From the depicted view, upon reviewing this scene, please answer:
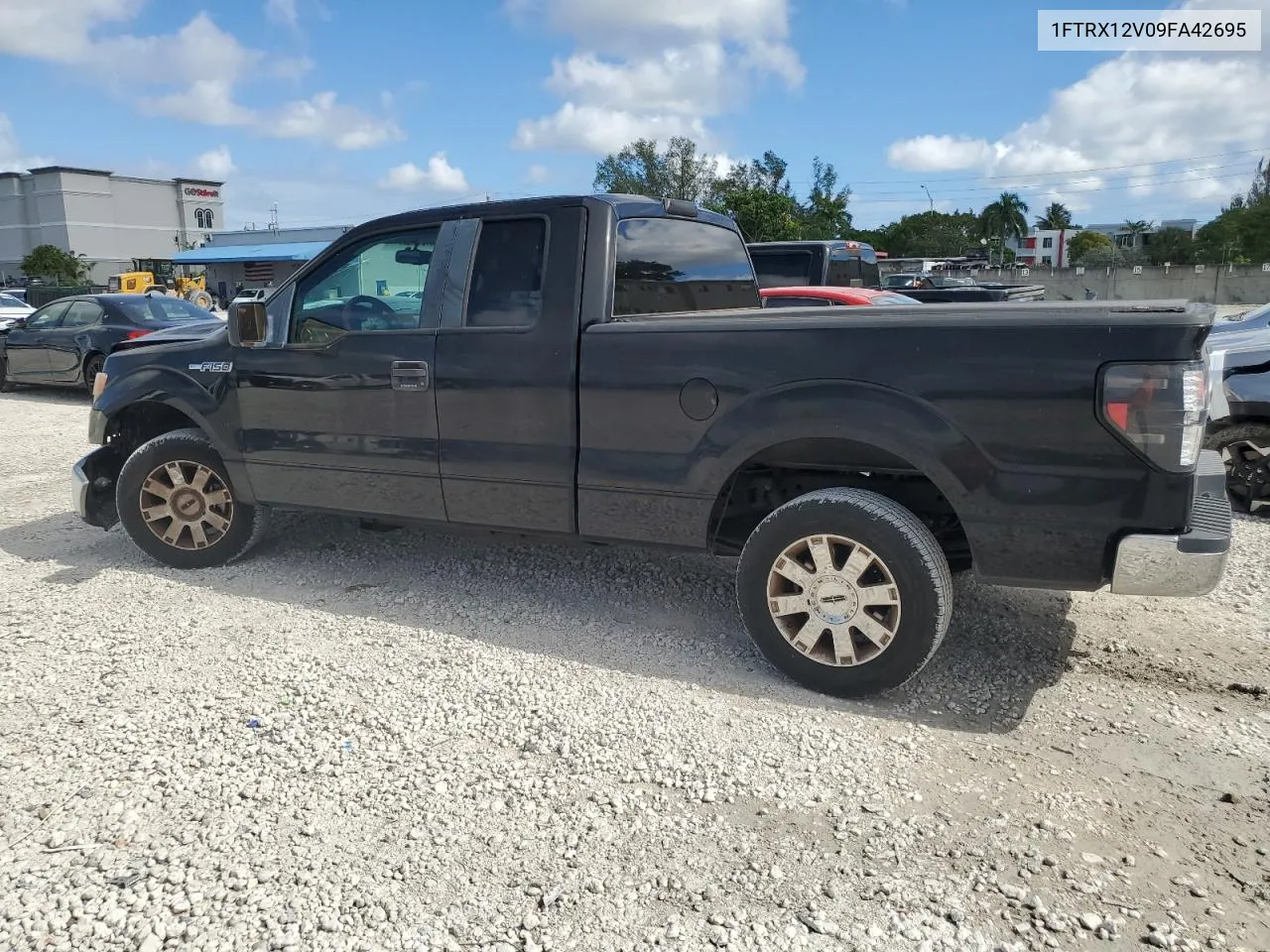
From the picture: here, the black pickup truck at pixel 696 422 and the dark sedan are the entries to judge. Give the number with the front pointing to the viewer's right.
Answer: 0

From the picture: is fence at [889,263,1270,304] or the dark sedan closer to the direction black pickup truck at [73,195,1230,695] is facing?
the dark sedan

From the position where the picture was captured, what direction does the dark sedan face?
facing away from the viewer and to the left of the viewer

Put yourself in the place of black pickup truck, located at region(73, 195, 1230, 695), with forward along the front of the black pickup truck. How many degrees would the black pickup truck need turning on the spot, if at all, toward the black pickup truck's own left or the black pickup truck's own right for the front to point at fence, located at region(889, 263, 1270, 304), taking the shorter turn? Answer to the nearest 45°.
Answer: approximately 90° to the black pickup truck's own right

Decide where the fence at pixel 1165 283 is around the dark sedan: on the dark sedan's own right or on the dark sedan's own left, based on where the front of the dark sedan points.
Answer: on the dark sedan's own right

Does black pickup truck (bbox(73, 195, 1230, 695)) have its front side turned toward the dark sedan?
yes

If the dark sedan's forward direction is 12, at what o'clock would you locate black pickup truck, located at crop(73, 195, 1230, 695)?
The black pickup truck is roughly at 7 o'clock from the dark sedan.

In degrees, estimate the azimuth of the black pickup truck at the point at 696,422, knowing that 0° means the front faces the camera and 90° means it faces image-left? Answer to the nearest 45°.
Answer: approximately 135°
